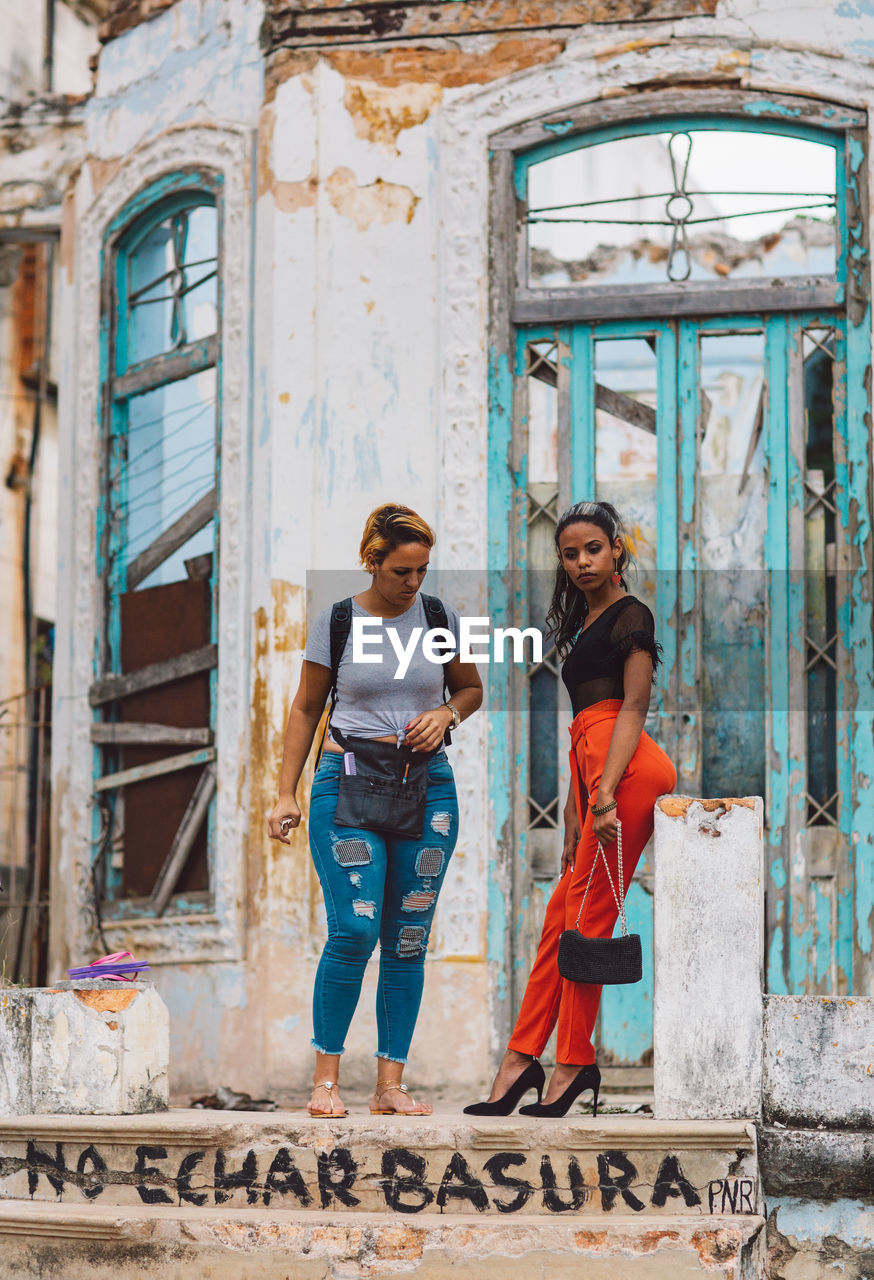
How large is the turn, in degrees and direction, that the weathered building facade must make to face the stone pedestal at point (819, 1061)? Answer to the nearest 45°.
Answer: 0° — it already faces it

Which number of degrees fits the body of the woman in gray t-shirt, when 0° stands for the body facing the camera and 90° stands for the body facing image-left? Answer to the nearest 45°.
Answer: approximately 0°

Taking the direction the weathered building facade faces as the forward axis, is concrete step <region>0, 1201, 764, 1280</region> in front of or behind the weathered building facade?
in front

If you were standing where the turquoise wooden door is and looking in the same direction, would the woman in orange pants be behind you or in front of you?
in front

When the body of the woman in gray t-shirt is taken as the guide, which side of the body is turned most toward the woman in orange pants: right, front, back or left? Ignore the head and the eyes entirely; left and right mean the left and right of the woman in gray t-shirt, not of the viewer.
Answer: left

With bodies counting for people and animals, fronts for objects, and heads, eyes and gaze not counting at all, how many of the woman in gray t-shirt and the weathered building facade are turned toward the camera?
2

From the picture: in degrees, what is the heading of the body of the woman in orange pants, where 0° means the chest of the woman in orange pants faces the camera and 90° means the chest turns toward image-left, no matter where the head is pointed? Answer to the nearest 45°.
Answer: approximately 45°

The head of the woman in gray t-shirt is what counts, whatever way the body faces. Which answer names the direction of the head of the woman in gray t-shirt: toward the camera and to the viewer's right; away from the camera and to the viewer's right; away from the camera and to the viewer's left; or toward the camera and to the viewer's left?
toward the camera and to the viewer's right

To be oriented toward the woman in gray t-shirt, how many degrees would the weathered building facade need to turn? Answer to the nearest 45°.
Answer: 0° — it already faces them

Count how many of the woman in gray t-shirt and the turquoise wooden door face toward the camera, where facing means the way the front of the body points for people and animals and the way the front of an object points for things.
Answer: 2

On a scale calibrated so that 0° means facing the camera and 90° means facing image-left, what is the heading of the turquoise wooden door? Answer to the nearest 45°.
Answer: approximately 0°

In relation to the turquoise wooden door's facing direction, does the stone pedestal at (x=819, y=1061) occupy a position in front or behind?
in front
